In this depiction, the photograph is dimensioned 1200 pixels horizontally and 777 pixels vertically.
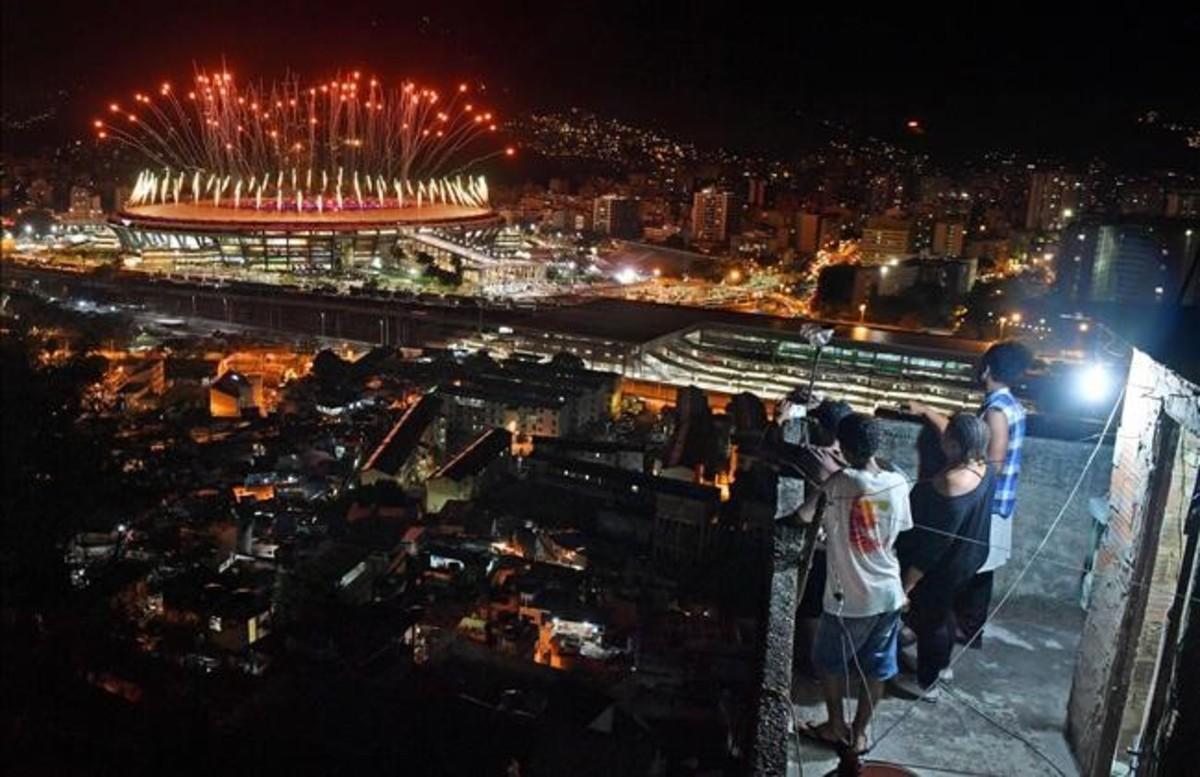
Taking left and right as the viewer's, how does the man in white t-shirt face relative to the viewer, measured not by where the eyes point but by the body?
facing away from the viewer and to the left of the viewer
